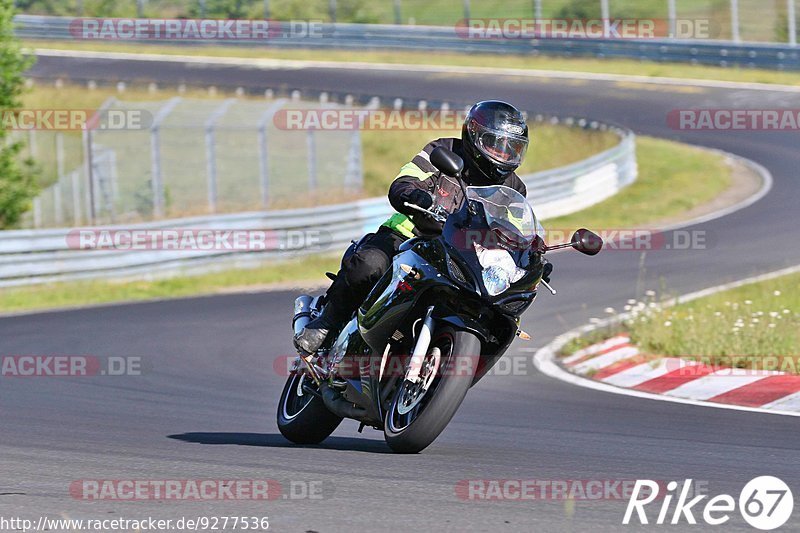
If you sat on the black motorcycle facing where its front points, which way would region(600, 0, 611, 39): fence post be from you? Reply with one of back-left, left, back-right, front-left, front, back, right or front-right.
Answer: back-left

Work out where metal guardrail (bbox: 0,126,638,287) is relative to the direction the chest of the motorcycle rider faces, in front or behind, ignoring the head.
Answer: behind

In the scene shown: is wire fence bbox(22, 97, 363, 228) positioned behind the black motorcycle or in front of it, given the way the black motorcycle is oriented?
behind

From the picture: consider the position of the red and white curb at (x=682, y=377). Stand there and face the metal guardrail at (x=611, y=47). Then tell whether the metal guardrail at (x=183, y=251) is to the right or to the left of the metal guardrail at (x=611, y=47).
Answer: left

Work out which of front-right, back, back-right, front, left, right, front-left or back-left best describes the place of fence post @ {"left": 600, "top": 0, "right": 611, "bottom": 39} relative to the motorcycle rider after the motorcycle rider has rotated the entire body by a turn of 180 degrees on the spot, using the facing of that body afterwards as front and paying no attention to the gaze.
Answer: front-right

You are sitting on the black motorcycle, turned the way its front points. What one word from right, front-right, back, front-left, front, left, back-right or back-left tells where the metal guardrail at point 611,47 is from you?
back-left

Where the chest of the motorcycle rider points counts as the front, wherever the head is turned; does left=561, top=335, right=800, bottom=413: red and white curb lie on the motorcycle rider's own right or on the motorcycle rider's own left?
on the motorcycle rider's own left

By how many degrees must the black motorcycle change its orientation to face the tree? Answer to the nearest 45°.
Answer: approximately 180°

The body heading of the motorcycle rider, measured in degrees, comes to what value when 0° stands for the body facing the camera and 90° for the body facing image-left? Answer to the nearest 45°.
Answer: approximately 315°

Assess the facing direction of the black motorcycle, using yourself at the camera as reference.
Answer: facing the viewer and to the right of the viewer
